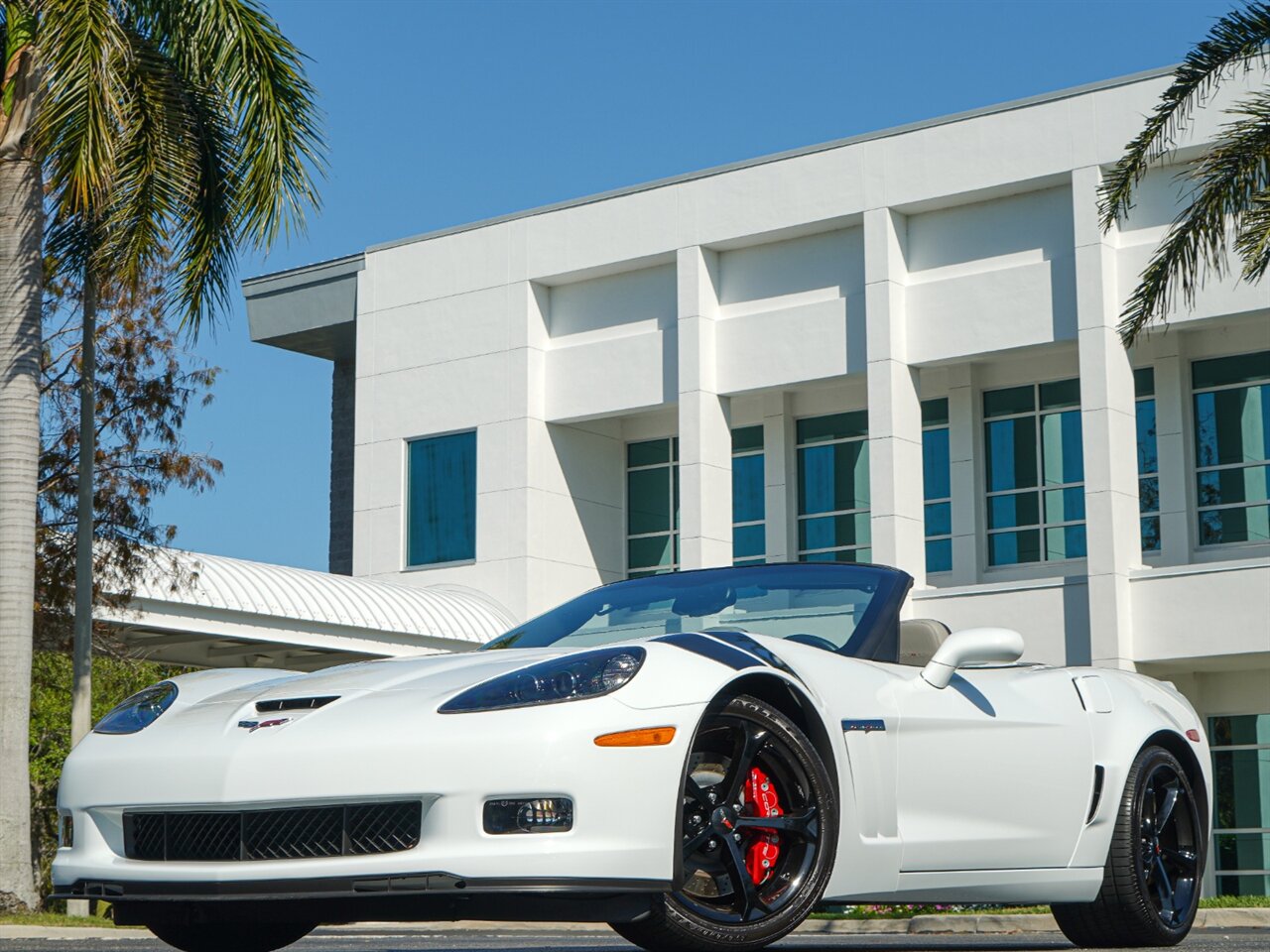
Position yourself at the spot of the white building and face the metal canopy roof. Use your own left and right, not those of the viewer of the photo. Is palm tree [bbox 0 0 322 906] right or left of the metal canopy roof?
left

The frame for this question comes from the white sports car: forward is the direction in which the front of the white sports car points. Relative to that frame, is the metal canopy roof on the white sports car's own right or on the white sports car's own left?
on the white sports car's own right

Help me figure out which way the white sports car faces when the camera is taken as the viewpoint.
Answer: facing the viewer and to the left of the viewer

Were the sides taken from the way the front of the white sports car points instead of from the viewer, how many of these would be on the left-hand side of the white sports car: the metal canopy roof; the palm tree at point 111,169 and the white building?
0

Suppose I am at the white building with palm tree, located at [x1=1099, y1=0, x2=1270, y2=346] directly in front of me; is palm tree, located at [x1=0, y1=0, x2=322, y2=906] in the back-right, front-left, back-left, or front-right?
front-right

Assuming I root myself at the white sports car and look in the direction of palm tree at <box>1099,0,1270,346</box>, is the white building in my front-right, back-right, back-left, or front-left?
front-left

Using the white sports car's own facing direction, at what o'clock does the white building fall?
The white building is roughly at 5 o'clock from the white sports car.

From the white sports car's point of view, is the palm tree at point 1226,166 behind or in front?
behind

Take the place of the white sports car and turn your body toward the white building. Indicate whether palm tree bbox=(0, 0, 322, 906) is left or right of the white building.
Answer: left

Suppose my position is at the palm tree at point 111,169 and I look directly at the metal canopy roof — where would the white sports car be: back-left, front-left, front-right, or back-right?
back-right
